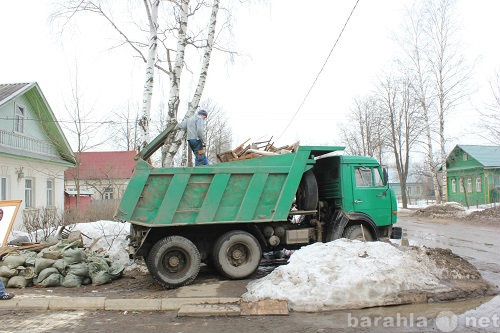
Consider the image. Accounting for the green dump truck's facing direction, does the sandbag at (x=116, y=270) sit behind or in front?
behind

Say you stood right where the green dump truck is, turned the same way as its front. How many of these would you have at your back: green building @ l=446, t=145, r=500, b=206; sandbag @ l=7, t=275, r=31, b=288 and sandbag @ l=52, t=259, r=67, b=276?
2

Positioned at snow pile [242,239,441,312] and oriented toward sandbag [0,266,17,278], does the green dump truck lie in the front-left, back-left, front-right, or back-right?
front-right

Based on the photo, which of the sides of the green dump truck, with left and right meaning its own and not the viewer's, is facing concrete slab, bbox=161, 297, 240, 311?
right

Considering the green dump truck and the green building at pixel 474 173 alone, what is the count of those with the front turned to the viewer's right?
1

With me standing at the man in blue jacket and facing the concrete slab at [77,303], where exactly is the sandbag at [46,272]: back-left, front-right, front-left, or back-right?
front-right

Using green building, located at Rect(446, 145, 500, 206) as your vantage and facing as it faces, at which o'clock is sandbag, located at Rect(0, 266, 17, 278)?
The sandbag is roughly at 11 o'clock from the green building.

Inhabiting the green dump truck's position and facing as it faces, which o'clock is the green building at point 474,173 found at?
The green building is roughly at 10 o'clock from the green dump truck.

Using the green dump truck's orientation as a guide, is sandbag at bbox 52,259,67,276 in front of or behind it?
behind

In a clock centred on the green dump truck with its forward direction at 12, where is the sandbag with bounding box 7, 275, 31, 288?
The sandbag is roughly at 6 o'clock from the green dump truck.

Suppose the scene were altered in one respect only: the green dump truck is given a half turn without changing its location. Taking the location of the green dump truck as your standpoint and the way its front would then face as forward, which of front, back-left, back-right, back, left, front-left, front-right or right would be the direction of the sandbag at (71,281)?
front

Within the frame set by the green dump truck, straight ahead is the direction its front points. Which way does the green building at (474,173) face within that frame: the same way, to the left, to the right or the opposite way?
the opposite way

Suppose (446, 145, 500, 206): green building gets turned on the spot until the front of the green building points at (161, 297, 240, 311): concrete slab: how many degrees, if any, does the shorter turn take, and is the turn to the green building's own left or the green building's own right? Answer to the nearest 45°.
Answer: approximately 45° to the green building's own left

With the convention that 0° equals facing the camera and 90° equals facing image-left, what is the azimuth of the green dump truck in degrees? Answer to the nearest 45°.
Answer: approximately 270°

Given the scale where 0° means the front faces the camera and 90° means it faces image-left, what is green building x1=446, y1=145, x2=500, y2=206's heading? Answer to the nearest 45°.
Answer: approximately 45°
